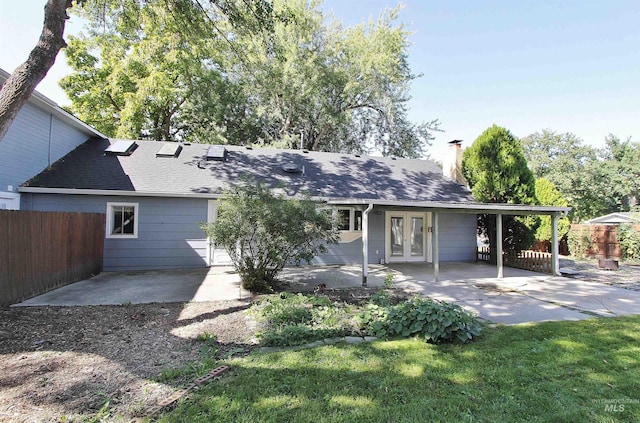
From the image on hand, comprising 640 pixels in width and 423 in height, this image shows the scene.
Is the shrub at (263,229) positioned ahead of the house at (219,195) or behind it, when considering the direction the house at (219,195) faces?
behind

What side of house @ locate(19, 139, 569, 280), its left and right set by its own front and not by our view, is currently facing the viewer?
back

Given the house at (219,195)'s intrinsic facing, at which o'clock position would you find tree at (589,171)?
The tree is roughly at 2 o'clock from the house.
